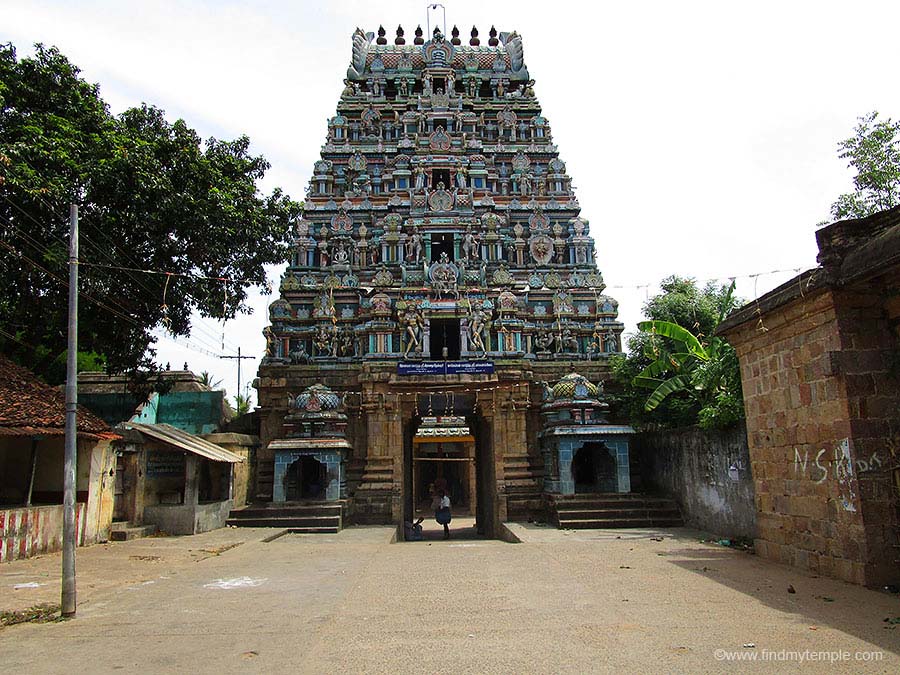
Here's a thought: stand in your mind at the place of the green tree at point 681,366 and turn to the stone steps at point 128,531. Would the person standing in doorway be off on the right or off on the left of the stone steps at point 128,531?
right

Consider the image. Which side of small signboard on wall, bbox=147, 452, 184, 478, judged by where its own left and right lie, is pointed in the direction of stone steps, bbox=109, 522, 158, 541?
front

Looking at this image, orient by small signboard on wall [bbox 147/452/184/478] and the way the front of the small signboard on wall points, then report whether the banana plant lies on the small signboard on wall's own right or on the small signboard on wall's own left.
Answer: on the small signboard on wall's own left

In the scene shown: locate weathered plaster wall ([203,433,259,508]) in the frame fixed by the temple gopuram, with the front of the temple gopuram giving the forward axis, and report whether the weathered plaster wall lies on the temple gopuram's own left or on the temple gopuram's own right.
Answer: on the temple gopuram's own right

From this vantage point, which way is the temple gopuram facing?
toward the camera

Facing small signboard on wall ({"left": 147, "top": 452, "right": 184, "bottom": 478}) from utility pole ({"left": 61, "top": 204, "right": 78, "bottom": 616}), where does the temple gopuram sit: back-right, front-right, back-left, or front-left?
front-right

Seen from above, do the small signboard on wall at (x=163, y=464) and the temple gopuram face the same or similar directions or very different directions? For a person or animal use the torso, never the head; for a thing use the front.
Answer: same or similar directions

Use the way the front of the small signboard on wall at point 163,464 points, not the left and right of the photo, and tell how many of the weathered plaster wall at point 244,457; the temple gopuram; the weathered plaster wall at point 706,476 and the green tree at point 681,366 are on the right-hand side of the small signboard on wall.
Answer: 0

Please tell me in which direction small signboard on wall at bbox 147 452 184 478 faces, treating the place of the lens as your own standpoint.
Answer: facing the viewer

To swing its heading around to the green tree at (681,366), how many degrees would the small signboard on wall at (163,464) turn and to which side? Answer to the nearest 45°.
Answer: approximately 90° to its left
